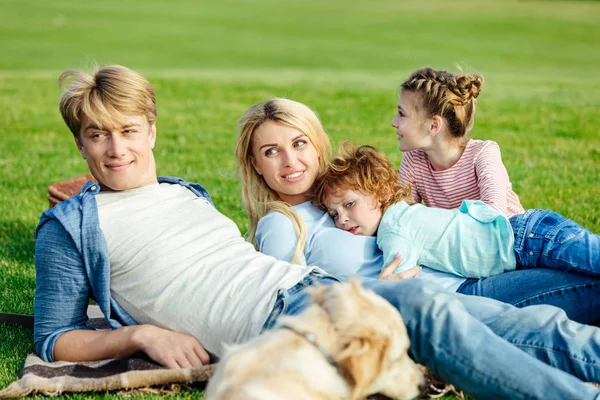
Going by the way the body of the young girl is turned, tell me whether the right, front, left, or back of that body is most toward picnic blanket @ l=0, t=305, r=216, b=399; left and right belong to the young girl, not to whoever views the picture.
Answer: front

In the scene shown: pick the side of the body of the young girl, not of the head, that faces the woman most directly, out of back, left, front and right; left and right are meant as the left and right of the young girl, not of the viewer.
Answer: front

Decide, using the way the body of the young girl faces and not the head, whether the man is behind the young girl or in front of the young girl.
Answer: in front

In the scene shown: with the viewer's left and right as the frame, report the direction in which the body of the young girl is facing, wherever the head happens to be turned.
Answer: facing the viewer and to the left of the viewer

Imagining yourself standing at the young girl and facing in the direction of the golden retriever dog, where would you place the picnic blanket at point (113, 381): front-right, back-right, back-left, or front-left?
front-right

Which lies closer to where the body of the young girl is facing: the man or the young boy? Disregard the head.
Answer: the man

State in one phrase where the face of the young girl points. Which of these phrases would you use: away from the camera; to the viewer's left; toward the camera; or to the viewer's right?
to the viewer's left

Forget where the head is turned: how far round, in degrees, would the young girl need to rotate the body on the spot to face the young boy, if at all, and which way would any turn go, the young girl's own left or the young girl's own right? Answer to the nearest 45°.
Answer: approximately 45° to the young girl's own left
